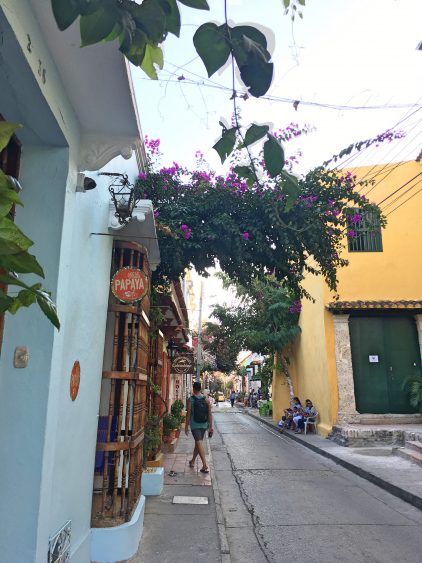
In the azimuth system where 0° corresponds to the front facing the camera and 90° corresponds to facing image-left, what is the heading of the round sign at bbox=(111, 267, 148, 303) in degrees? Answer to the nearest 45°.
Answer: approximately 0°

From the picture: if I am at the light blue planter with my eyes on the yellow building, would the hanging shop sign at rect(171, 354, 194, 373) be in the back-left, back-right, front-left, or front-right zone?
front-left

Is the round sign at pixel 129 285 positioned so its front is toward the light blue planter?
no

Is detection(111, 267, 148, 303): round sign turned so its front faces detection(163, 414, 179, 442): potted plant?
no

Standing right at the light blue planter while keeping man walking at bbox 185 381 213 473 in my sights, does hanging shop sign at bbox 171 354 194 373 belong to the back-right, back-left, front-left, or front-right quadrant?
front-left

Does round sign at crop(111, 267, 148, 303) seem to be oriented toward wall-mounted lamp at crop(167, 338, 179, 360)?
no

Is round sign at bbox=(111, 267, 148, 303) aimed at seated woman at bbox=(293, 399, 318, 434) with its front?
no

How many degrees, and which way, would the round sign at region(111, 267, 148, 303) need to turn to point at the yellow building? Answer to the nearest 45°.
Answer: approximately 135° to its left

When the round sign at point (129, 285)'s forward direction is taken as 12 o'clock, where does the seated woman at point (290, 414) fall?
The seated woman is roughly at 7 o'clock from the round sign.
